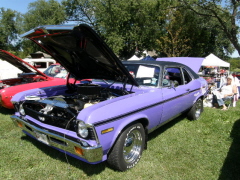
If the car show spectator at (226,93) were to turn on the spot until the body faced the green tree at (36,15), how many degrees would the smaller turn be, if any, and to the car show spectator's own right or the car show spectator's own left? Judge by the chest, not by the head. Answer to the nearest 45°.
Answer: approximately 90° to the car show spectator's own right

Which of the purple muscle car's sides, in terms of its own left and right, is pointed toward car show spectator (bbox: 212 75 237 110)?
back

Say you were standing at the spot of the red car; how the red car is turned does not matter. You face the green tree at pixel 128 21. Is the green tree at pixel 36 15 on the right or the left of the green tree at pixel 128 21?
left

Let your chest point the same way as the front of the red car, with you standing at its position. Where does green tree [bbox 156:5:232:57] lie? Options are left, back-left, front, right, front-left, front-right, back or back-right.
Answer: back

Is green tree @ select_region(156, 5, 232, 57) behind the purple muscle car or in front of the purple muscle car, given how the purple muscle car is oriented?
behind

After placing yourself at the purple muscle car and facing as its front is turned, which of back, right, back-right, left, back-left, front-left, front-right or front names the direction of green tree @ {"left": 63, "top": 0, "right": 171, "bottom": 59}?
back-right

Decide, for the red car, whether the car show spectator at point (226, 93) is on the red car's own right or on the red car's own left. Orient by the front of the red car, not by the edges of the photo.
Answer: on the red car's own left

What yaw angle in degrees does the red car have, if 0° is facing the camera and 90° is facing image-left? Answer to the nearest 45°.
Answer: approximately 45°

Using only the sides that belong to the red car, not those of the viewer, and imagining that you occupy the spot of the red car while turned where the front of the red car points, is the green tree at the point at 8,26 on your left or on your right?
on your right
